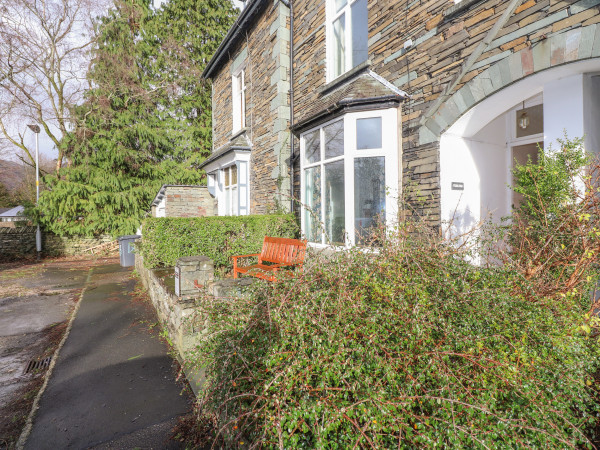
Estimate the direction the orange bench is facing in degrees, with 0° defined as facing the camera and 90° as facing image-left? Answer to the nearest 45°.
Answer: approximately 45°

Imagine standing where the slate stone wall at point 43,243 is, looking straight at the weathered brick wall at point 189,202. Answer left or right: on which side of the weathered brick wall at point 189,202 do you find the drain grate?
right

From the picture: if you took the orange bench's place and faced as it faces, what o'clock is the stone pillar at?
The stone pillar is roughly at 12 o'clock from the orange bench.

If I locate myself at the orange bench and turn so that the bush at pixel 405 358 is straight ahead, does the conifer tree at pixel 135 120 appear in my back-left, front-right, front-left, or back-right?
back-right

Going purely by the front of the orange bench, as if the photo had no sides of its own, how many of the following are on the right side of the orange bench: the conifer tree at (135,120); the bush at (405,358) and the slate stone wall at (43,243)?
2

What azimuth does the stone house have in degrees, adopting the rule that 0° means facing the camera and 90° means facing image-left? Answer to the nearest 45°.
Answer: approximately 45°

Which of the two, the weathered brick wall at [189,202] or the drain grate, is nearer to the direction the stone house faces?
the drain grate

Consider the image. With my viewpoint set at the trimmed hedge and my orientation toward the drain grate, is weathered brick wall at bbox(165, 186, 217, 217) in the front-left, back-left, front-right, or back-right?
back-right

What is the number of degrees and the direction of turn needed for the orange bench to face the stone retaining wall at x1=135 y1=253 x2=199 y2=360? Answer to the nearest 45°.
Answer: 0° — it already faces it

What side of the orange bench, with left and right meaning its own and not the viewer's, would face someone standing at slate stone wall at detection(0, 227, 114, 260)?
right
